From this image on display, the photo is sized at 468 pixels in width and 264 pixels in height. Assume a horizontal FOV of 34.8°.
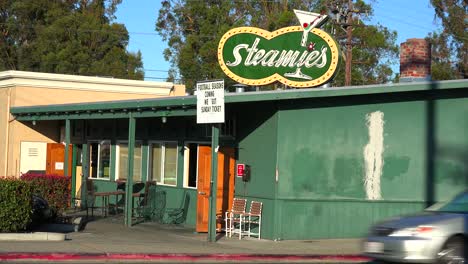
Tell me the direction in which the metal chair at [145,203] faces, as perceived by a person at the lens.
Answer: facing to the left of the viewer

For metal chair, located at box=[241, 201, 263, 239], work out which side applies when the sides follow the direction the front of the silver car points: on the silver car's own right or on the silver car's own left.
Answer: on the silver car's own right

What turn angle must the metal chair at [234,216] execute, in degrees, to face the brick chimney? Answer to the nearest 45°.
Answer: approximately 180°
